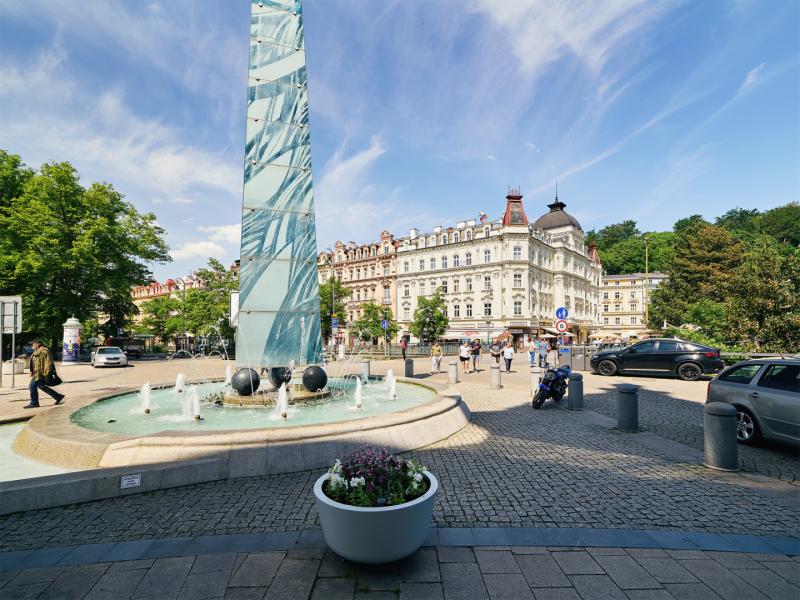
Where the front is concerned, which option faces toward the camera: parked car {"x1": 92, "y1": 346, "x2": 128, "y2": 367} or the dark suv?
the parked car

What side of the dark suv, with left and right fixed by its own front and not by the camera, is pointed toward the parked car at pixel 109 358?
front

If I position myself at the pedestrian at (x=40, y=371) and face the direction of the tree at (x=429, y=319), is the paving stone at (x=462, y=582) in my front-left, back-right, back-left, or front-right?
back-right

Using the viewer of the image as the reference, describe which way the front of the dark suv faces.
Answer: facing to the left of the viewer

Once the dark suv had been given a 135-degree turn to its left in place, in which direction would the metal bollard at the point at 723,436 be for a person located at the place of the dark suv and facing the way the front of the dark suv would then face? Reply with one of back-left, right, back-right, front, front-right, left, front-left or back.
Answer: front-right

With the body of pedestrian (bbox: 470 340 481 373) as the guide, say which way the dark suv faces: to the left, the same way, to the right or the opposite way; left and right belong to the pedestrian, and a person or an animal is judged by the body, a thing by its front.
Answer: to the right

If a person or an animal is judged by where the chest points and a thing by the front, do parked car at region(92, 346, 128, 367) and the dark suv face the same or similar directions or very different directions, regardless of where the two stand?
very different directions

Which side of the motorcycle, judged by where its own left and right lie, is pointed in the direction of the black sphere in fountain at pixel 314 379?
front

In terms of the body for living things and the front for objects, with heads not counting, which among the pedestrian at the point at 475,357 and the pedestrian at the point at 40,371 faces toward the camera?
the pedestrian at the point at 475,357

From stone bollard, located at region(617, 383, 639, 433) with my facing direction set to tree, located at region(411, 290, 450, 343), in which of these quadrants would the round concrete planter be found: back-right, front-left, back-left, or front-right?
back-left

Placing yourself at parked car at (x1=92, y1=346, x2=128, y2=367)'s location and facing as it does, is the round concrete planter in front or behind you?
in front

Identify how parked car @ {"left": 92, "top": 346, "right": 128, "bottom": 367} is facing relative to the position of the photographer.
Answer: facing the viewer

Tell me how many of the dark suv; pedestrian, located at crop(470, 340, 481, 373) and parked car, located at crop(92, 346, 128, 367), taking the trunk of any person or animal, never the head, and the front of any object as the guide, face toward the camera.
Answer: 2

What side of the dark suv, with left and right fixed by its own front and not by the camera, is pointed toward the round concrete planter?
left

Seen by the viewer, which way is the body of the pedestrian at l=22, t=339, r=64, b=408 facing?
to the viewer's left
